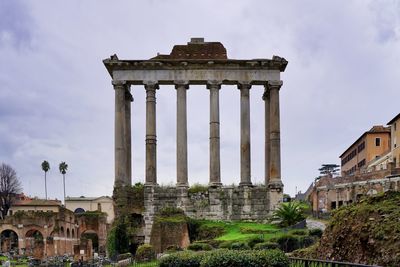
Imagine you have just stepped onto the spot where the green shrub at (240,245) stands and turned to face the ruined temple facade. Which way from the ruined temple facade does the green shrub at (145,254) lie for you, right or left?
left

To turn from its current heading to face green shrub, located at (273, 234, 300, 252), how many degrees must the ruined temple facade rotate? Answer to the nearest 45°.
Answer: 0° — it already faces it

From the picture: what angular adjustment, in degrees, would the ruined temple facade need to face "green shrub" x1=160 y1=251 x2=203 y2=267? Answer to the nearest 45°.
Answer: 0° — it already faces it

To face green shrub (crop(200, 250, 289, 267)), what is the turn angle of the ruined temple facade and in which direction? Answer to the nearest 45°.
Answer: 0° — it already faces it

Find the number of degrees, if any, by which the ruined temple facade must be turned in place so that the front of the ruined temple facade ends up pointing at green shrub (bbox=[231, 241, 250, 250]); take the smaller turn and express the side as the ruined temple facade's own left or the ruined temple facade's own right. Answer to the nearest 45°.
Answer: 0° — it already faces it
